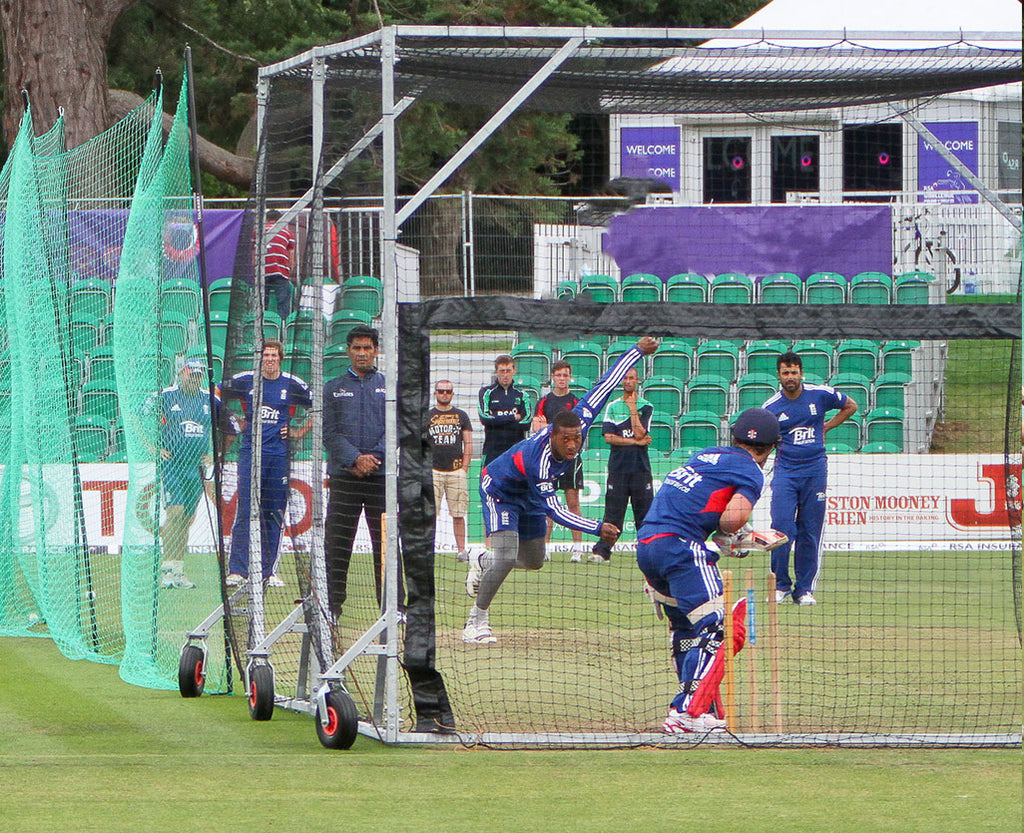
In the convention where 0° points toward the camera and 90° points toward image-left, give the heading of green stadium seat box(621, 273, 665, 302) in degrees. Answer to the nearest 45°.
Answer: approximately 0°

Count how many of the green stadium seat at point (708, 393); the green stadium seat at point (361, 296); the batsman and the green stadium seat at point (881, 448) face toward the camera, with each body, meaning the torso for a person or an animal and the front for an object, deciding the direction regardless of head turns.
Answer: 3

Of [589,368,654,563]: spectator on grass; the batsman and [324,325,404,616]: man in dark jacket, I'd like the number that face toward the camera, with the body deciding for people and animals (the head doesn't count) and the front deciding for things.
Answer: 2

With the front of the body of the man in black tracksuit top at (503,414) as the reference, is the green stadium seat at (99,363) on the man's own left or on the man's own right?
on the man's own right

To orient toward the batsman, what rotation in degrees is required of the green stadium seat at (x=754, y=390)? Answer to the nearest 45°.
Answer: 0° — it already faces them

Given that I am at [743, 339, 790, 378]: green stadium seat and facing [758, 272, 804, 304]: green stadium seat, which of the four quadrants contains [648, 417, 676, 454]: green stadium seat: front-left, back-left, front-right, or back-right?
back-left

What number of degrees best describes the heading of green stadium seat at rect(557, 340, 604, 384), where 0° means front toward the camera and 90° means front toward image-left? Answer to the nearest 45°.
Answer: approximately 0°

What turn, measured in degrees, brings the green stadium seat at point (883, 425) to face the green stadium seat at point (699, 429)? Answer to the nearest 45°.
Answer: approximately 90° to its right
